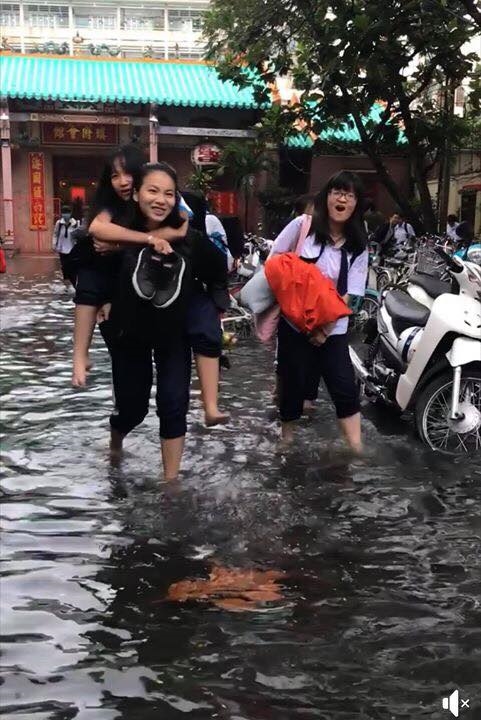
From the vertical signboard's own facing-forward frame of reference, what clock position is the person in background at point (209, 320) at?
The person in background is roughly at 12 o'clock from the vertical signboard.

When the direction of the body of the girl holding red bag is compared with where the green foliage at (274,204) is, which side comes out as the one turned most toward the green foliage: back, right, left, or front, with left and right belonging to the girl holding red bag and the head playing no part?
back

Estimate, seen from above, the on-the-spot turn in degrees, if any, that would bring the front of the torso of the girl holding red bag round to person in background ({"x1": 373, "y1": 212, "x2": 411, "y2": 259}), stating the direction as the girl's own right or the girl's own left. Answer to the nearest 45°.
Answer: approximately 180°

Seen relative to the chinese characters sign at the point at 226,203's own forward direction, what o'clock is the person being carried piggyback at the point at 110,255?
The person being carried piggyback is roughly at 12 o'clock from the chinese characters sign.

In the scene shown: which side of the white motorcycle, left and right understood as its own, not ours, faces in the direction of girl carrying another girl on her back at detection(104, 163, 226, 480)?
right

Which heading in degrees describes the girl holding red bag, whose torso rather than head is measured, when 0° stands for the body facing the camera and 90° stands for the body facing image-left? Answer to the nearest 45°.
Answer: approximately 0°

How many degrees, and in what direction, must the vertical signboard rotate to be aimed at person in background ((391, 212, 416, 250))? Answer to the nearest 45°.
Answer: approximately 45° to its left

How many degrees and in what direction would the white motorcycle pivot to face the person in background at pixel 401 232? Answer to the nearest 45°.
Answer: approximately 135° to its left

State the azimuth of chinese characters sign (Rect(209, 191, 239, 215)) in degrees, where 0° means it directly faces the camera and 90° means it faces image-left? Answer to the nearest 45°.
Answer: approximately 0°

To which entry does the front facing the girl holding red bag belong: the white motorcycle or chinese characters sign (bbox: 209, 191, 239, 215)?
the chinese characters sign
